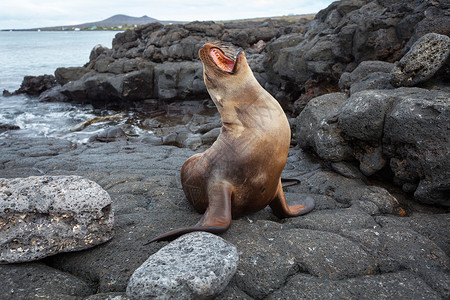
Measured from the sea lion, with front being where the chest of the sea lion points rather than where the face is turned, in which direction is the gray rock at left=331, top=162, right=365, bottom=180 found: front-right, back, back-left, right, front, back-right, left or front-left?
left

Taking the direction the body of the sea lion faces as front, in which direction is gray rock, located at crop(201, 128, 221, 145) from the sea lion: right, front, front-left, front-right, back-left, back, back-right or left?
back-left

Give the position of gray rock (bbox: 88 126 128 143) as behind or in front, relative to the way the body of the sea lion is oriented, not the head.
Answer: behind

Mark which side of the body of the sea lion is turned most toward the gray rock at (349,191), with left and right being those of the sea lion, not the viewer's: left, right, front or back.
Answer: left

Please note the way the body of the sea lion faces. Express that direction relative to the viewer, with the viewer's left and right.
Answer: facing the viewer and to the right of the viewer

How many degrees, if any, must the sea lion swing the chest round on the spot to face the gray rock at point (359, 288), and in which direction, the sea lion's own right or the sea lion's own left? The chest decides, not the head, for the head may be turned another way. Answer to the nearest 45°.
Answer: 0° — it already faces it

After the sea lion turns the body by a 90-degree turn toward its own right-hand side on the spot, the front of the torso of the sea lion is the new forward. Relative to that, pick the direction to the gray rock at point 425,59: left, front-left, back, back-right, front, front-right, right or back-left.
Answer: back

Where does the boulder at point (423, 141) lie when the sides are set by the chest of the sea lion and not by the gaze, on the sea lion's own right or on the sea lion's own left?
on the sea lion's own left

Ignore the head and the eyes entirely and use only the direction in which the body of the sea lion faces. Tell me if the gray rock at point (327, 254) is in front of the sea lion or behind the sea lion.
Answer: in front

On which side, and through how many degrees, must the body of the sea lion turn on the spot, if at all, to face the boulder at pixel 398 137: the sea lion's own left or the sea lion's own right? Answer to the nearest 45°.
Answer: approximately 90° to the sea lion's own left

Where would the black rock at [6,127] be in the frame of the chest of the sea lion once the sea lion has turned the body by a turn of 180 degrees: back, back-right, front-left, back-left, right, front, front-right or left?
front

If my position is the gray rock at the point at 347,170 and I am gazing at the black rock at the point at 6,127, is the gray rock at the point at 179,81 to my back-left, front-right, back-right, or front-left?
front-right
